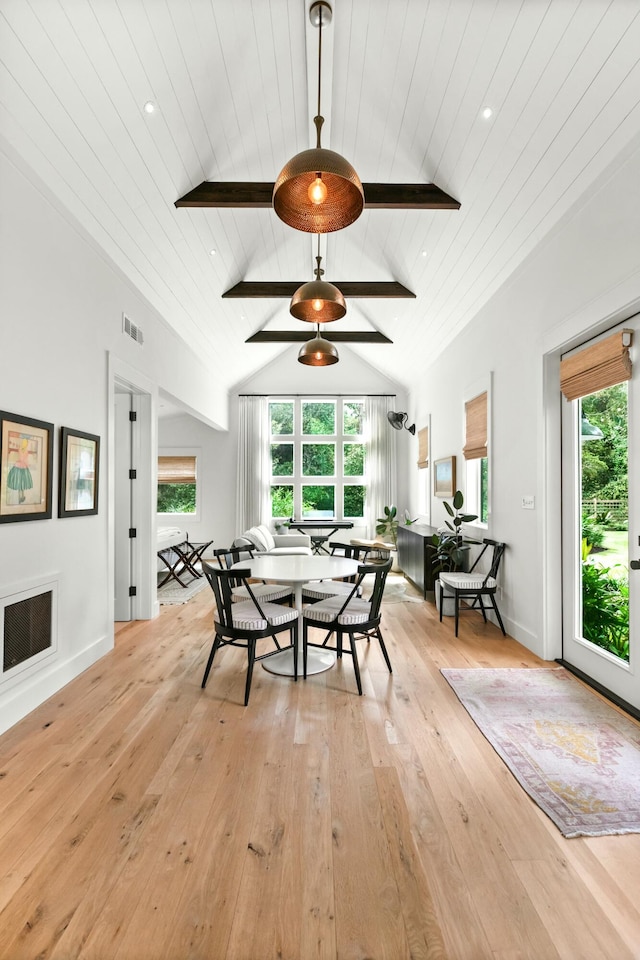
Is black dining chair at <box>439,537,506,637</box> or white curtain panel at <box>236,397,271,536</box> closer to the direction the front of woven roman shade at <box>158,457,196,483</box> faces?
the black dining chair

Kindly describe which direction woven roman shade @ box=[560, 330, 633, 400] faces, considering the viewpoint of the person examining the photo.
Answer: facing the viewer and to the left of the viewer

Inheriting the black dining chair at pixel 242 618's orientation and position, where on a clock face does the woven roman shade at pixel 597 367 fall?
The woven roman shade is roughly at 2 o'clock from the black dining chair.

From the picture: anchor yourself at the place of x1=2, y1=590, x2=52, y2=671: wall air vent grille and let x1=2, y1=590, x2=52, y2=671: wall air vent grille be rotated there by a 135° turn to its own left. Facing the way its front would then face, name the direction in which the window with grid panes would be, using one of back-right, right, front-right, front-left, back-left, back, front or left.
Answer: front-right

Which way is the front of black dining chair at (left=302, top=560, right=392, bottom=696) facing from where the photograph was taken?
facing away from the viewer and to the left of the viewer

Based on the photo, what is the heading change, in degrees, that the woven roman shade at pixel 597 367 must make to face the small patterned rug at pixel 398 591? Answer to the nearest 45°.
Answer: approximately 90° to its right

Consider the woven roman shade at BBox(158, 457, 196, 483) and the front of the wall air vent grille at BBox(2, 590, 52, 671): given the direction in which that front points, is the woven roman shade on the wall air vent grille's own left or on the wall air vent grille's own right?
on the wall air vent grille's own left

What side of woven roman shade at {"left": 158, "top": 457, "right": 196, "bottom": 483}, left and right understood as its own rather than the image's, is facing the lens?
front

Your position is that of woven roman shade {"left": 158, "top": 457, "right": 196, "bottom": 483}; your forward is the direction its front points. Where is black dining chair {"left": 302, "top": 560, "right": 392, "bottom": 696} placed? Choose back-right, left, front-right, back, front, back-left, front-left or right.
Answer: front

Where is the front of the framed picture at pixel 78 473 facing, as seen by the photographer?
facing the viewer and to the right of the viewer

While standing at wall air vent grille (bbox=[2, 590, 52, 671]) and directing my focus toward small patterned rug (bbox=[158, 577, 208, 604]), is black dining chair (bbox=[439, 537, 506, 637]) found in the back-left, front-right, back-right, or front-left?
front-right
